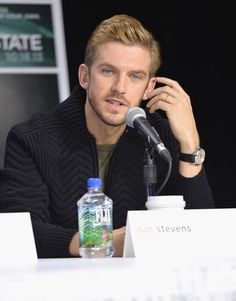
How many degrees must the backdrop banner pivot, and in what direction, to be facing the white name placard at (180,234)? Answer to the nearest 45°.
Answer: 0° — it already faces it

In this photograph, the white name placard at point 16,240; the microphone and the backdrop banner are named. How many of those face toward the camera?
2

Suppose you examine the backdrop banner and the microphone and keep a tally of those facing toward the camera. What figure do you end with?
1

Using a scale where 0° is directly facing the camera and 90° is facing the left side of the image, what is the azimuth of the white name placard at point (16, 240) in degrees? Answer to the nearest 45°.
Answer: approximately 0°

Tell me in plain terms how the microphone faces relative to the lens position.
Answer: facing away from the viewer and to the left of the viewer

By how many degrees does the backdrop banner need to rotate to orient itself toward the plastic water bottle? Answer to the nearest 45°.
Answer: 0° — it already faces it
